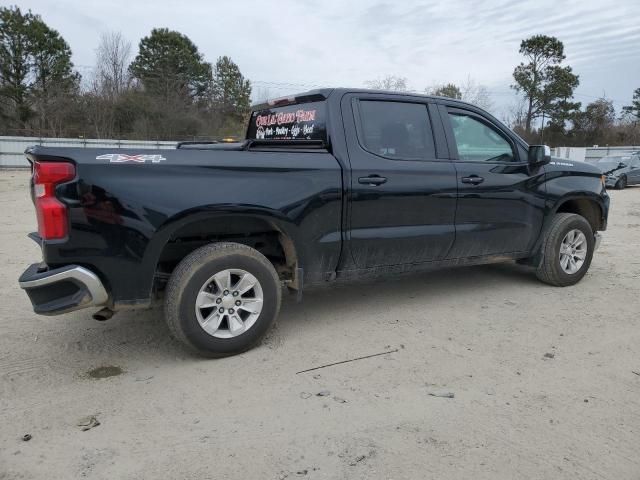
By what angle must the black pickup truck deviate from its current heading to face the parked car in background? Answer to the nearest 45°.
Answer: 0° — it already faces it

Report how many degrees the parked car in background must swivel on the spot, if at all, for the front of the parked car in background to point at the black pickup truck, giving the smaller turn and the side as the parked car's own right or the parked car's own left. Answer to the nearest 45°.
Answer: approximately 45° to the parked car's own left

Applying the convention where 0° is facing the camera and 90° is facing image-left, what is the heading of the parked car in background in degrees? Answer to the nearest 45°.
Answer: approximately 45°

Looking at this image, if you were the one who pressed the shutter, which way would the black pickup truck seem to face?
facing away from the viewer and to the right of the viewer
